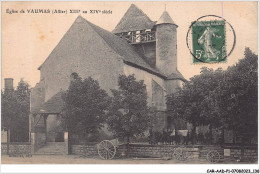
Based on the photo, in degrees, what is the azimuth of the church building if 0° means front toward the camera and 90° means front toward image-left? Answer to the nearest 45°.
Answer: approximately 45°
